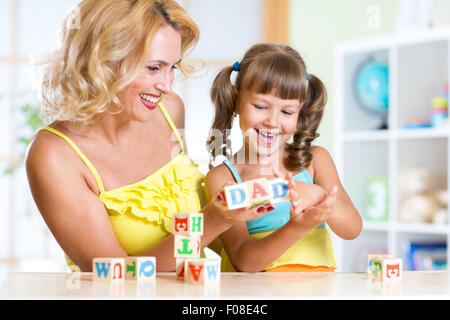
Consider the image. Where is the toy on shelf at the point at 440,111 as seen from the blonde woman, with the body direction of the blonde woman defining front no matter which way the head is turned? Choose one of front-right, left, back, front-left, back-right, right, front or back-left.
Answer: left

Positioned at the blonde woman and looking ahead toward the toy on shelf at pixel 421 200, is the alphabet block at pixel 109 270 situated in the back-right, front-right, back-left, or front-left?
back-right

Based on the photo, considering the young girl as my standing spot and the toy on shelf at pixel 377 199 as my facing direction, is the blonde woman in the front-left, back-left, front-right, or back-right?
back-left

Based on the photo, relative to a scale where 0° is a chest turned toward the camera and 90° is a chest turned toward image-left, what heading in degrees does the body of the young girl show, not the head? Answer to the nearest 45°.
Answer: approximately 0°

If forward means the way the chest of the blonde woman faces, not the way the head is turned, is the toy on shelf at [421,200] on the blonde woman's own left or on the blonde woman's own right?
on the blonde woman's own left

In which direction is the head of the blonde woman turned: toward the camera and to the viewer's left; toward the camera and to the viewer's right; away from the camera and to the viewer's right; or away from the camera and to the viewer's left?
toward the camera and to the viewer's right

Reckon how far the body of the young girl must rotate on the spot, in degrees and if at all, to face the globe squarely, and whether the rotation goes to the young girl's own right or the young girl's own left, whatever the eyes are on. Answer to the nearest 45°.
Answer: approximately 180°

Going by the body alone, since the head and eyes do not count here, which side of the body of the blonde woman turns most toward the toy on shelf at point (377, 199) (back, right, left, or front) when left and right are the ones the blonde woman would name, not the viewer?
left

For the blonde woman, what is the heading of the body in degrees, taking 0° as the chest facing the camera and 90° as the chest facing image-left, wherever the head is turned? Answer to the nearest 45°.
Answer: approximately 315°

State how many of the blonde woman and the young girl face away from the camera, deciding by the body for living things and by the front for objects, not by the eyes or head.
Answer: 0
